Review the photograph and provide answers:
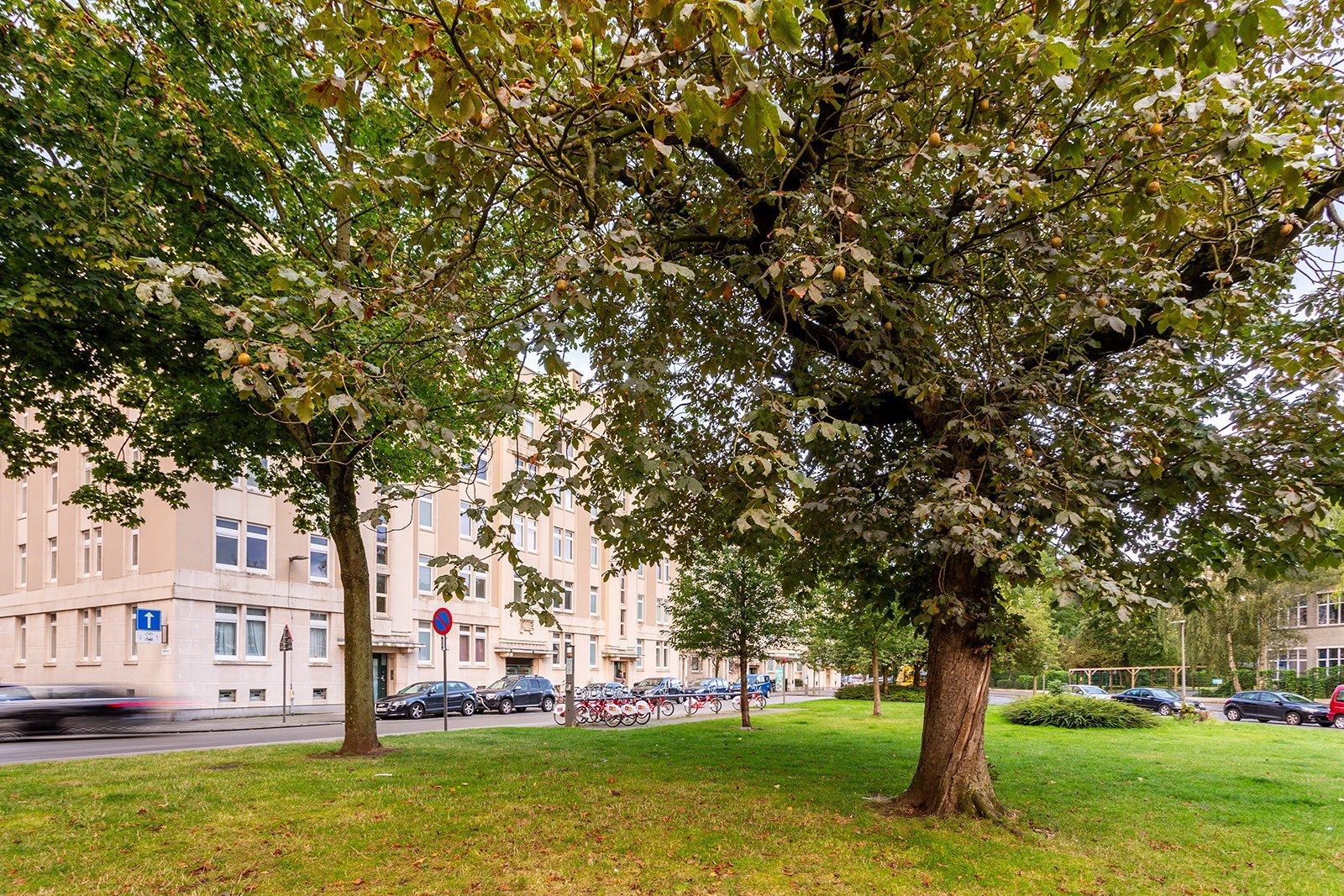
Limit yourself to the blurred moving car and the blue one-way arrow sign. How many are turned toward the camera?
1

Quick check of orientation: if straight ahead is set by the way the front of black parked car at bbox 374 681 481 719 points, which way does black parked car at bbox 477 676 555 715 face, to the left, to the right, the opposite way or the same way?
the same way

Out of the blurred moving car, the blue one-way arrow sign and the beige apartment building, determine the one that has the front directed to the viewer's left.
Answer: the blurred moving car

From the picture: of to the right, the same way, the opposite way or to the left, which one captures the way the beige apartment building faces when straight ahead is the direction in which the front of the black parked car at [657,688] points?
to the left

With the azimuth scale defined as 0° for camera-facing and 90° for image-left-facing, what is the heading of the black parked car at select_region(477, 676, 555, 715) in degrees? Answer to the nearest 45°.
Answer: approximately 45°

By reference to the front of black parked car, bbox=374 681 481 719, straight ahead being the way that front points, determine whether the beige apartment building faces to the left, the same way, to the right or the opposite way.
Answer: to the left

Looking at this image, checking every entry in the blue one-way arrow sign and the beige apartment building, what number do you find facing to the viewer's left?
0

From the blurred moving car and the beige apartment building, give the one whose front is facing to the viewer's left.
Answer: the blurred moving car

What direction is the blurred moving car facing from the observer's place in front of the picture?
facing to the left of the viewer

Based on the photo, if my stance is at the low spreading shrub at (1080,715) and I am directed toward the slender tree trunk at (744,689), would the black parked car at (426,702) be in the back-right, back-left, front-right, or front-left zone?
front-right

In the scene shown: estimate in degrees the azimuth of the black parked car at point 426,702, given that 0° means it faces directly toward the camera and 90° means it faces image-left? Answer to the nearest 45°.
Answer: approximately 45°

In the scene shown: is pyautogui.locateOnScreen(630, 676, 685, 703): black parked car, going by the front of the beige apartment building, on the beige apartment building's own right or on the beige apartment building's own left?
on the beige apartment building's own left

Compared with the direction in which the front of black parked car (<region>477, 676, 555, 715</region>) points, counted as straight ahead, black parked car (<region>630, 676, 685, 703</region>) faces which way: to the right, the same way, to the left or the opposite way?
the same way
